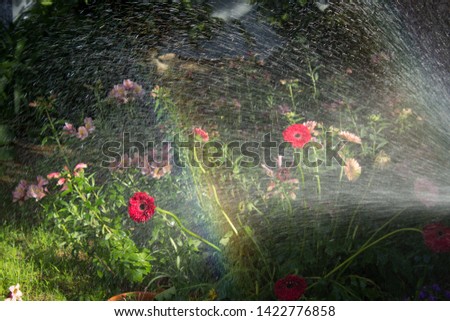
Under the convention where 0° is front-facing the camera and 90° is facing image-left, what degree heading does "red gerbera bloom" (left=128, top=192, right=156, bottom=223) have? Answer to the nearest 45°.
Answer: approximately 0°

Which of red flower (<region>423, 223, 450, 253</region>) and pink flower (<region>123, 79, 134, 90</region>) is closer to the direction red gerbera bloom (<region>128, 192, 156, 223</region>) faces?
the red flower

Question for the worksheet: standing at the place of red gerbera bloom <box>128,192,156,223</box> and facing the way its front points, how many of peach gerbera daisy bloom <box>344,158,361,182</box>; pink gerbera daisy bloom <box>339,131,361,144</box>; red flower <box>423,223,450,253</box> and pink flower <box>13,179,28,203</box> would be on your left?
3

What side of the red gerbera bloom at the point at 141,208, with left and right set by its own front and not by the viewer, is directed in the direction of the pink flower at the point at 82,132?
back

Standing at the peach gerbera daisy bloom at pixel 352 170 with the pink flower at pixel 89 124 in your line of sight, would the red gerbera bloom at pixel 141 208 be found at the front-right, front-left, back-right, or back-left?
front-left

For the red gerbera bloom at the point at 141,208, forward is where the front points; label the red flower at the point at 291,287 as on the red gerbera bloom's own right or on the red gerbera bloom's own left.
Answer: on the red gerbera bloom's own left

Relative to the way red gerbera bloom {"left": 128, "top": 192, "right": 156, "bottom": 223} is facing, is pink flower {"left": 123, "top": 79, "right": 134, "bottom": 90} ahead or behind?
behind

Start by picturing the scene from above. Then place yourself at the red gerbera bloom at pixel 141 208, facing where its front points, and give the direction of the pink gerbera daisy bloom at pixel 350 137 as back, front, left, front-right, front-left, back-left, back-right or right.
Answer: left

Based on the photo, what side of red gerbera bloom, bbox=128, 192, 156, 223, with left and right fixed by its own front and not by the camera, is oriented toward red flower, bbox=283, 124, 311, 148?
left

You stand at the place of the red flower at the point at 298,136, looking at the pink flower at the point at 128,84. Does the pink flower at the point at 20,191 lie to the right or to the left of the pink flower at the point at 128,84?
left

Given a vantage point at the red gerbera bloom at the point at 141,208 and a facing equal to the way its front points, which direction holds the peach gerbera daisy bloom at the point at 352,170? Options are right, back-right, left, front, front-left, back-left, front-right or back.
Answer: left

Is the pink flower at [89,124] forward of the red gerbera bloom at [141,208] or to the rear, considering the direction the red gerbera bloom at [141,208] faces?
to the rear

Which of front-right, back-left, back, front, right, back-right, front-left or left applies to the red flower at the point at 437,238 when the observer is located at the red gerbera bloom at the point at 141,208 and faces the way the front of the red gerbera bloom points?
left
